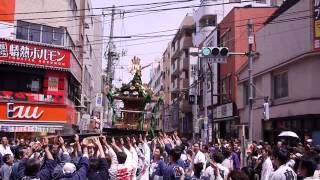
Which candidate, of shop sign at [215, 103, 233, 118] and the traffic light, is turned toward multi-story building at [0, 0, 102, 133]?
the shop sign

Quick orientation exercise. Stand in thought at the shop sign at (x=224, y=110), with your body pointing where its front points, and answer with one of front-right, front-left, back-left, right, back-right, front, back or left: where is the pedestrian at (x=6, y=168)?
front-left

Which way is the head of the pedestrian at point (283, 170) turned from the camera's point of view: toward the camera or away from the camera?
away from the camera

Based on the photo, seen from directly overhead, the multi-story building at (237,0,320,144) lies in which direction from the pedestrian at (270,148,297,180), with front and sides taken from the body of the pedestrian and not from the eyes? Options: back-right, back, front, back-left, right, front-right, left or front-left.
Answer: front-right

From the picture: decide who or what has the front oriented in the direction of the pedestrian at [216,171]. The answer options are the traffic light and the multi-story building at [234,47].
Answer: the traffic light

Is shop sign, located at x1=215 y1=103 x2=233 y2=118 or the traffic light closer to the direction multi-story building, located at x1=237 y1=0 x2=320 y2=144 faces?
the traffic light

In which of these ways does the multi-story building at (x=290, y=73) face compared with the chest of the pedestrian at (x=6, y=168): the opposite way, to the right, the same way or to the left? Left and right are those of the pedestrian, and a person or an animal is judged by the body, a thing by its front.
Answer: the opposite way

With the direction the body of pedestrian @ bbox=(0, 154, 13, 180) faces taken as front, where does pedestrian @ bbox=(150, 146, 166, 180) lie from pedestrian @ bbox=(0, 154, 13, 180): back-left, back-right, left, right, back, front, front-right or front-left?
front-right

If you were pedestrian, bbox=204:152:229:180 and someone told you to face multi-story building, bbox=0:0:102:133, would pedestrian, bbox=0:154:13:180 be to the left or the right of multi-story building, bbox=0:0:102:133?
left

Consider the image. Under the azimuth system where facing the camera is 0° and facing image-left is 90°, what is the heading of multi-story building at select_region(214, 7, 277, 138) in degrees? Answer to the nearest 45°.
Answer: approximately 90°

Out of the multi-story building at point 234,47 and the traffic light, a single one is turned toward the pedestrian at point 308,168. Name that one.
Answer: the traffic light

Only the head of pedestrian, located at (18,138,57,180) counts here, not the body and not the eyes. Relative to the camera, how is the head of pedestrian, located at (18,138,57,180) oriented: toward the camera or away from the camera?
away from the camera

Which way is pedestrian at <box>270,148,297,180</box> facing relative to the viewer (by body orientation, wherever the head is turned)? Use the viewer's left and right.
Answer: facing away from the viewer and to the left of the viewer

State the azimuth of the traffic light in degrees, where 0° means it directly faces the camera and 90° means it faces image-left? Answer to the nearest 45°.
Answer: approximately 0°

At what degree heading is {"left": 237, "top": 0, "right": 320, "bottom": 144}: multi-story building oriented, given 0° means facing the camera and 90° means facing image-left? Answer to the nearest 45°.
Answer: approximately 45°

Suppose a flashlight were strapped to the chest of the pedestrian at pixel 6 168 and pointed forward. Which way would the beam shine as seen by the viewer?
to the viewer's right
